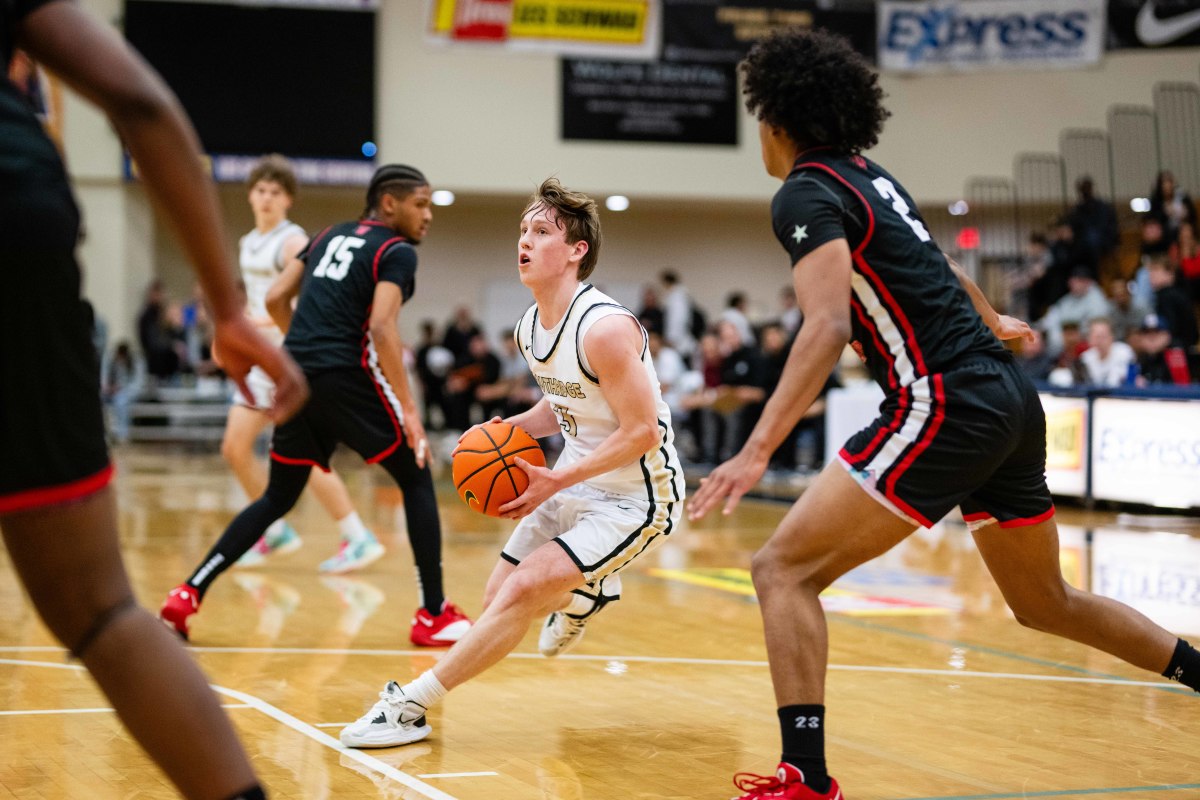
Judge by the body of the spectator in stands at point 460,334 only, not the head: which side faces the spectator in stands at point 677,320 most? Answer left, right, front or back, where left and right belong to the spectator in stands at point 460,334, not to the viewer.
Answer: left

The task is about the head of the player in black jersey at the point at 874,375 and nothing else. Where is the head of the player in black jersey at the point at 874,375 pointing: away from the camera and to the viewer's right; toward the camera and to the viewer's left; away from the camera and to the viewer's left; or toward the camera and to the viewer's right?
away from the camera and to the viewer's left

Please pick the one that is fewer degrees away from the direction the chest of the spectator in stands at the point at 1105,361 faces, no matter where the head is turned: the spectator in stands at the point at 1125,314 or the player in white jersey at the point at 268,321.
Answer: the player in white jersey

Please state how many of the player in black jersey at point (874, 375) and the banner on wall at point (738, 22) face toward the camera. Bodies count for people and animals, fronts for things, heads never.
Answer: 1

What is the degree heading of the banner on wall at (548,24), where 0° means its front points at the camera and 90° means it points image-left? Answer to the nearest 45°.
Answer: approximately 0°

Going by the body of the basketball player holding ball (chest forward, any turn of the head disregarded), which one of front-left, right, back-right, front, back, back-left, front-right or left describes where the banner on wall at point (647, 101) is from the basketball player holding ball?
back-right

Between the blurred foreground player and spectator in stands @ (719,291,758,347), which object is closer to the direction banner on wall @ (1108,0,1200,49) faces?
the blurred foreground player

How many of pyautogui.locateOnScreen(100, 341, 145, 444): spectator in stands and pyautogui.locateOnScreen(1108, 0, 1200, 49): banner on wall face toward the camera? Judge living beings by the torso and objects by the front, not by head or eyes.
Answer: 2

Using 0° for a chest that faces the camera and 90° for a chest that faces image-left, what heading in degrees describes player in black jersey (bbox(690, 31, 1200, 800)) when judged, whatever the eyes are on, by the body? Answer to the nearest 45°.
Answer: approximately 135°
